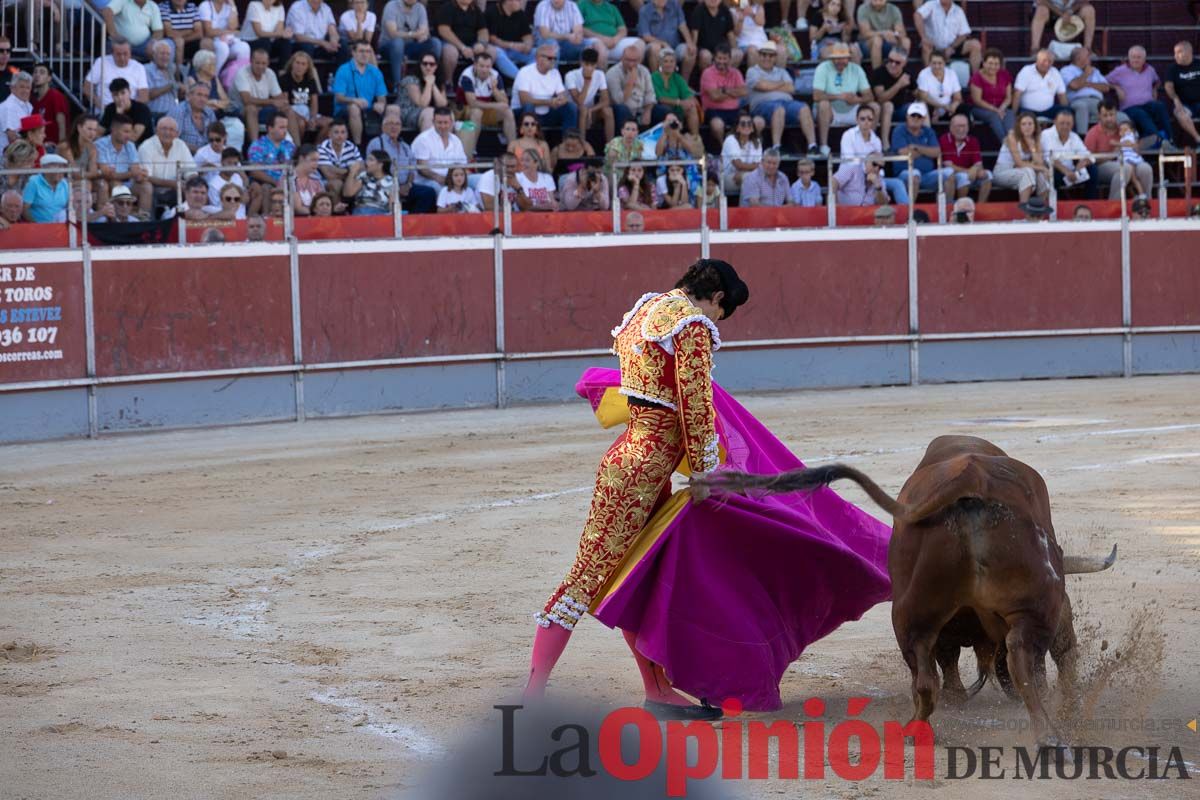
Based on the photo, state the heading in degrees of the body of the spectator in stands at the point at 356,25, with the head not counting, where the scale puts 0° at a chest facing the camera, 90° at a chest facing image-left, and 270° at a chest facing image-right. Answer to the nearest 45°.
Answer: approximately 0°

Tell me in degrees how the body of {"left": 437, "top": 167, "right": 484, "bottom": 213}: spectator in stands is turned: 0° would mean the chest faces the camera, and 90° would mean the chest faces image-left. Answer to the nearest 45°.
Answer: approximately 0°

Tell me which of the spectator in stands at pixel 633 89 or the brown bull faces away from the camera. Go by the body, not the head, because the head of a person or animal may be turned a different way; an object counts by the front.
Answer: the brown bull

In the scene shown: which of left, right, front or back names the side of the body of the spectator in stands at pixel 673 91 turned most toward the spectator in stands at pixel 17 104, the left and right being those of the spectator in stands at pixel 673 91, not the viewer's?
right
